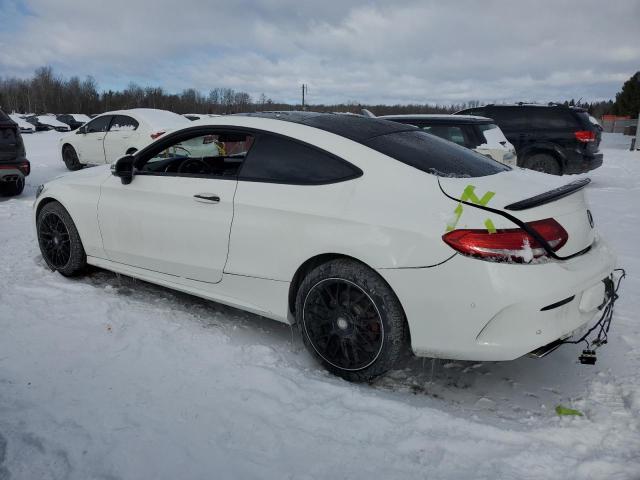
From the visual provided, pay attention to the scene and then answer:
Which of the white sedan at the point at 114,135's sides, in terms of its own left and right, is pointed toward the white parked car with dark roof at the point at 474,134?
back

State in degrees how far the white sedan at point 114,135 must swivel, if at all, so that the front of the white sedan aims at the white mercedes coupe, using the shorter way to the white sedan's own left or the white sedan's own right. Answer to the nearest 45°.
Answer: approximately 135° to the white sedan's own left

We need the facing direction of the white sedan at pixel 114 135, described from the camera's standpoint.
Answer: facing away from the viewer and to the left of the viewer

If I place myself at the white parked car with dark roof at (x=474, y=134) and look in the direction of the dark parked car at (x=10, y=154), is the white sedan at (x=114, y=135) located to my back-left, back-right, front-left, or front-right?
front-right

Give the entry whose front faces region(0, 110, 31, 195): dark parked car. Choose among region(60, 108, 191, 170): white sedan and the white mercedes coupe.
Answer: the white mercedes coupe

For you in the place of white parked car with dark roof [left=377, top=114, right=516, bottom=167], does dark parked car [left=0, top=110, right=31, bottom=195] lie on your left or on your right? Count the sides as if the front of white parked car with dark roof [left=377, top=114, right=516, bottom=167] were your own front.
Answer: on your left

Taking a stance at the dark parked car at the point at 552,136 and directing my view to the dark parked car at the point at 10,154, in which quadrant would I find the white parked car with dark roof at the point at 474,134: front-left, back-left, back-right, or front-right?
front-left

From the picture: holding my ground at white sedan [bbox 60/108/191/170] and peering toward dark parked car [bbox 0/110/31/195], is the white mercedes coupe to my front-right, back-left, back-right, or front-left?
front-left

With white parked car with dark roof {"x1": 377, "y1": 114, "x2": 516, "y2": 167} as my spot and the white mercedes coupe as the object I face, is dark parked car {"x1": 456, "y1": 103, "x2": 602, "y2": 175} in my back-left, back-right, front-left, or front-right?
back-left

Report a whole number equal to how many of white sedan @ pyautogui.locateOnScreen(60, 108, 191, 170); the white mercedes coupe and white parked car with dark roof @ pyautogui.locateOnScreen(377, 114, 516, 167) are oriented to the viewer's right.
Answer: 0

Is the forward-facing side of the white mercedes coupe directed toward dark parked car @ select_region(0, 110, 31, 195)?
yes

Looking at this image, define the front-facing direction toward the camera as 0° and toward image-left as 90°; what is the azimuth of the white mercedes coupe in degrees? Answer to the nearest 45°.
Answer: approximately 135°

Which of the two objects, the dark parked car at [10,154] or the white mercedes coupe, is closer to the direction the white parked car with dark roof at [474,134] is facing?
the dark parked car

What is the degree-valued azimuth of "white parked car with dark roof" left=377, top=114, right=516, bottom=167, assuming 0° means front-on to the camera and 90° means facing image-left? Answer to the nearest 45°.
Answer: approximately 135°

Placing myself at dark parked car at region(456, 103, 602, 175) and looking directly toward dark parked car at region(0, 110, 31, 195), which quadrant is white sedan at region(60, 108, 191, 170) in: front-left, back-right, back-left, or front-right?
front-right
